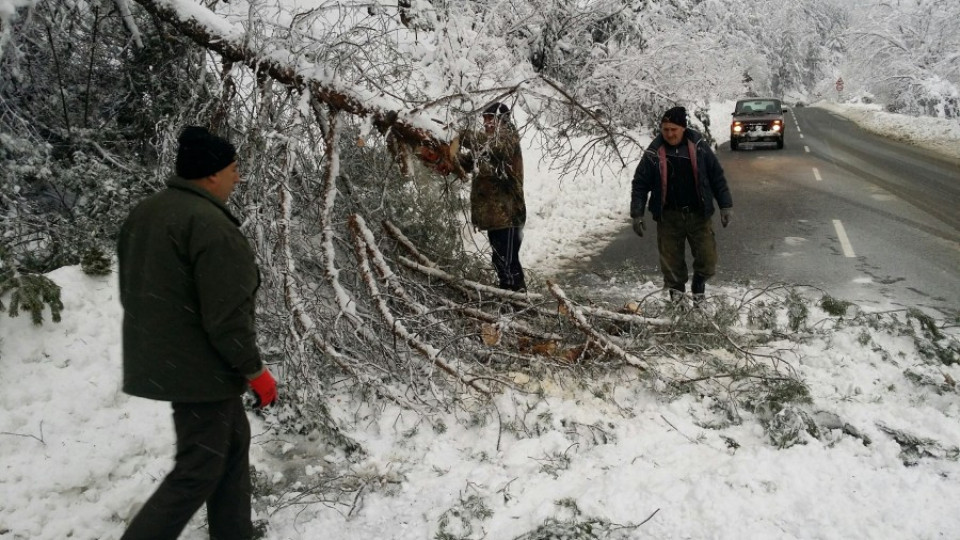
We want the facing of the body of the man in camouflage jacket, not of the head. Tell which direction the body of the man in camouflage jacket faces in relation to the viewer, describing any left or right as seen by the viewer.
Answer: facing to the left of the viewer

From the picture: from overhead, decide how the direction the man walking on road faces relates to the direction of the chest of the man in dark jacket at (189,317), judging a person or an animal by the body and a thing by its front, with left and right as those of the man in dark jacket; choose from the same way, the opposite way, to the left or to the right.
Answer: the opposite way

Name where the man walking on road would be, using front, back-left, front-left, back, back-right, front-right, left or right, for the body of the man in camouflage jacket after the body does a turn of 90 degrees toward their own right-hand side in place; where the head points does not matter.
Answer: right

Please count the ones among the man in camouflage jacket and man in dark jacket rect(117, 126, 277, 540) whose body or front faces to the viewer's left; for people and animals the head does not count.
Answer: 1

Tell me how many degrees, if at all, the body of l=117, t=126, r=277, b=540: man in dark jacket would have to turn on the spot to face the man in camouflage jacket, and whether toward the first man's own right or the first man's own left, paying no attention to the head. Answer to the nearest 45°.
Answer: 0° — they already face them

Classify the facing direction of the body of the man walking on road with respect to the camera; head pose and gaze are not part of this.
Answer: toward the camera

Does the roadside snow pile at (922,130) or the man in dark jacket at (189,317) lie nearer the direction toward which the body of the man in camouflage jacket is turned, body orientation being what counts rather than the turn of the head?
the man in dark jacket

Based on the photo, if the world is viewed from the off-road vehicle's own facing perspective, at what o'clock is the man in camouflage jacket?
The man in camouflage jacket is roughly at 12 o'clock from the off-road vehicle.

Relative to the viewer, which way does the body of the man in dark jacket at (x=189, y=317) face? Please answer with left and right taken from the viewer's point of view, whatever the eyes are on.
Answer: facing away from the viewer and to the right of the viewer

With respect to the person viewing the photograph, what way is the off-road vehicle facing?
facing the viewer

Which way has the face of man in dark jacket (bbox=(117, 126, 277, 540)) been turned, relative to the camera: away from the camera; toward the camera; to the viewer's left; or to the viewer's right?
to the viewer's right
